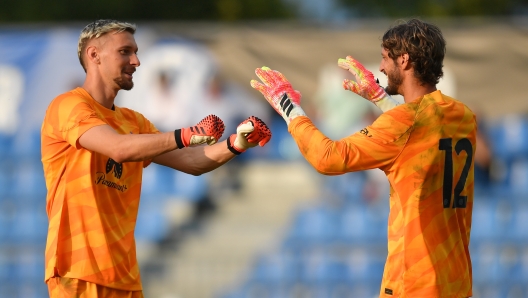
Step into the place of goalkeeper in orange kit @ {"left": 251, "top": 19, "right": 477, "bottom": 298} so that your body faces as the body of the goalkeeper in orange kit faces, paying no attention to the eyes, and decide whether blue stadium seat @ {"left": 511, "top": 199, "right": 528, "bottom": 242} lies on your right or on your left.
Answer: on your right

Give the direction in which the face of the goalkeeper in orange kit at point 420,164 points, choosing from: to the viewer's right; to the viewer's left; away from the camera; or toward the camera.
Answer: to the viewer's left

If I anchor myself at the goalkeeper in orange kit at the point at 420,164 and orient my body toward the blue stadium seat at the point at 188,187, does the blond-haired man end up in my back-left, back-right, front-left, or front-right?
front-left

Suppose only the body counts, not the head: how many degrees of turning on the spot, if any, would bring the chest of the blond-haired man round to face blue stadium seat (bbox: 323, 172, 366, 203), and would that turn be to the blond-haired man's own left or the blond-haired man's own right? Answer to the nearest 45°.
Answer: approximately 90° to the blond-haired man's own left

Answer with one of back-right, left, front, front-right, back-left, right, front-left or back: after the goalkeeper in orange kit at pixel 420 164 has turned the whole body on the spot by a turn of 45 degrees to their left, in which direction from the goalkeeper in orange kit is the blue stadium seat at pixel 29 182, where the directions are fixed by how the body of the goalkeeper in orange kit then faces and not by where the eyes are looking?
front-right

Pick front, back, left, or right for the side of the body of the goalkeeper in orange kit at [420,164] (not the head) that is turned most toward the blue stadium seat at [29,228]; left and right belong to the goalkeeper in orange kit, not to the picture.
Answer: front

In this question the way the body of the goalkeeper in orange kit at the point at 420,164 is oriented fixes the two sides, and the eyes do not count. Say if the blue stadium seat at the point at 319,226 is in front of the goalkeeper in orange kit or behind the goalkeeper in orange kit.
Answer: in front

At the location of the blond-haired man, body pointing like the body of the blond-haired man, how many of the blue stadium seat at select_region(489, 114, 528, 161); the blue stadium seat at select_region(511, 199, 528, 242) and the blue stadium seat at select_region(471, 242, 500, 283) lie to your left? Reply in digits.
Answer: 3

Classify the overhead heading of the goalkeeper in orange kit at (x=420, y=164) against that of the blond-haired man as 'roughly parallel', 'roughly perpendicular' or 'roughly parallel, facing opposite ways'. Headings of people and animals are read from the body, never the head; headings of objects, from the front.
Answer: roughly parallel, facing opposite ways

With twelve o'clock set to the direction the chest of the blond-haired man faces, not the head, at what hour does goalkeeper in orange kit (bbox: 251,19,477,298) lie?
The goalkeeper in orange kit is roughly at 11 o'clock from the blond-haired man.

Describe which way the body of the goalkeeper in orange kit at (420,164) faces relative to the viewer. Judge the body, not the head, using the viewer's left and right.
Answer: facing away from the viewer and to the left of the viewer

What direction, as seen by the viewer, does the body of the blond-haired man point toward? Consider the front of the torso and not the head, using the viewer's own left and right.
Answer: facing the viewer and to the right of the viewer

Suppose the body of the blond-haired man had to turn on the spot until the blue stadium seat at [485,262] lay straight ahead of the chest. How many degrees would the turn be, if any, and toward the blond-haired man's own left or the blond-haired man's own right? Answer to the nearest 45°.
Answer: approximately 90° to the blond-haired man's own left
